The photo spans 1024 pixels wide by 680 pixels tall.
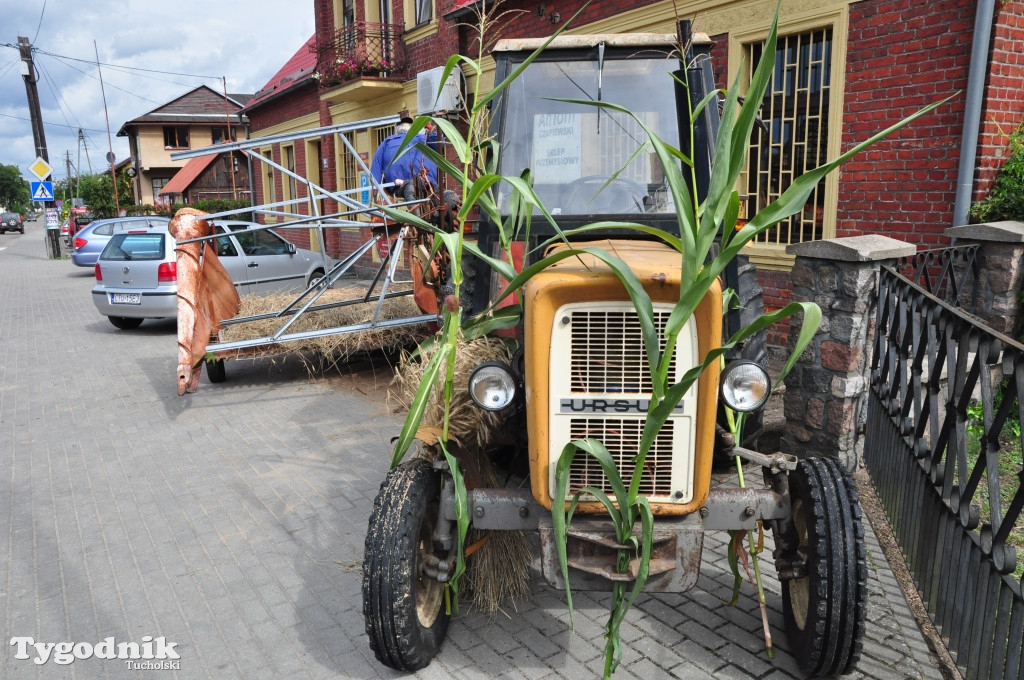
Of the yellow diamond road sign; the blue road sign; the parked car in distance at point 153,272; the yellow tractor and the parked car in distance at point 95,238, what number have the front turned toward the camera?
3

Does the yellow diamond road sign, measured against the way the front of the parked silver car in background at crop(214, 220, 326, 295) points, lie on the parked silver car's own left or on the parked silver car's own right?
on the parked silver car's own left

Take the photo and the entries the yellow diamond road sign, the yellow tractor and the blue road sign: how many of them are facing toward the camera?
3

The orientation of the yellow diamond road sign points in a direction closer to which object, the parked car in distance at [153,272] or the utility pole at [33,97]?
the parked car in distance

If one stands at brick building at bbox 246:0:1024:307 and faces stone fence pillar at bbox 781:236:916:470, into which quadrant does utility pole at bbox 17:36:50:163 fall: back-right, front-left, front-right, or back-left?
back-right

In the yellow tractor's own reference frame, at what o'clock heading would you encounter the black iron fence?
The black iron fence is roughly at 10 o'clock from the yellow tractor.

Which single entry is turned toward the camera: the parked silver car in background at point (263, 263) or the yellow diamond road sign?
the yellow diamond road sign

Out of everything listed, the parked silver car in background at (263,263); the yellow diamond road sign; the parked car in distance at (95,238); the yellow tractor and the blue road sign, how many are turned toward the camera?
3

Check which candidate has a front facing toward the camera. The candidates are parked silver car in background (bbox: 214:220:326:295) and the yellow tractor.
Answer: the yellow tractor

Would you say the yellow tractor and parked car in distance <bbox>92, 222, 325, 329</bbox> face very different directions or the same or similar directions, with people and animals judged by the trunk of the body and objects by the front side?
very different directions

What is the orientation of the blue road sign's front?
toward the camera

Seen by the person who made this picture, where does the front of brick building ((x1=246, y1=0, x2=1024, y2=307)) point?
facing the viewer and to the left of the viewer

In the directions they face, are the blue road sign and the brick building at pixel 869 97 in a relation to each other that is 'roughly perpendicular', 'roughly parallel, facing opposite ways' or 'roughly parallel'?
roughly perpendicular

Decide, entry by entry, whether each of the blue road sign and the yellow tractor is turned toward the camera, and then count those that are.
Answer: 2

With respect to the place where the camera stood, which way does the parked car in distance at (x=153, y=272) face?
facing away from the viewer and to the right of the viewer

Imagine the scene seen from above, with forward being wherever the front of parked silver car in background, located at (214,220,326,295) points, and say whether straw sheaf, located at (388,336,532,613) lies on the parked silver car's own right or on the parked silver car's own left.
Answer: on the parked silver car's own right

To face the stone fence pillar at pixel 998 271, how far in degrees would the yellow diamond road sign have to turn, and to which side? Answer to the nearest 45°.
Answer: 0° — it already faces it

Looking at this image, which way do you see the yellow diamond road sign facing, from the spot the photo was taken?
facing the viewer

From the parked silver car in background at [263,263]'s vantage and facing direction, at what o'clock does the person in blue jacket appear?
The person in blue jacket is roughly at 4 o'clock from the parked silver car in background.

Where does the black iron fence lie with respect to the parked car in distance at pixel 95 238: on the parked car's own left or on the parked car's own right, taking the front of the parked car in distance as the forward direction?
on the parked car's own right
